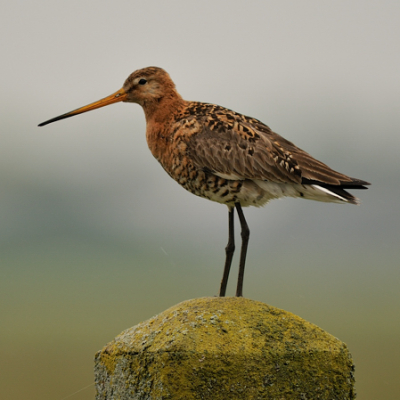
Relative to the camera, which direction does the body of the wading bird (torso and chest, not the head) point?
to the viewer's left
